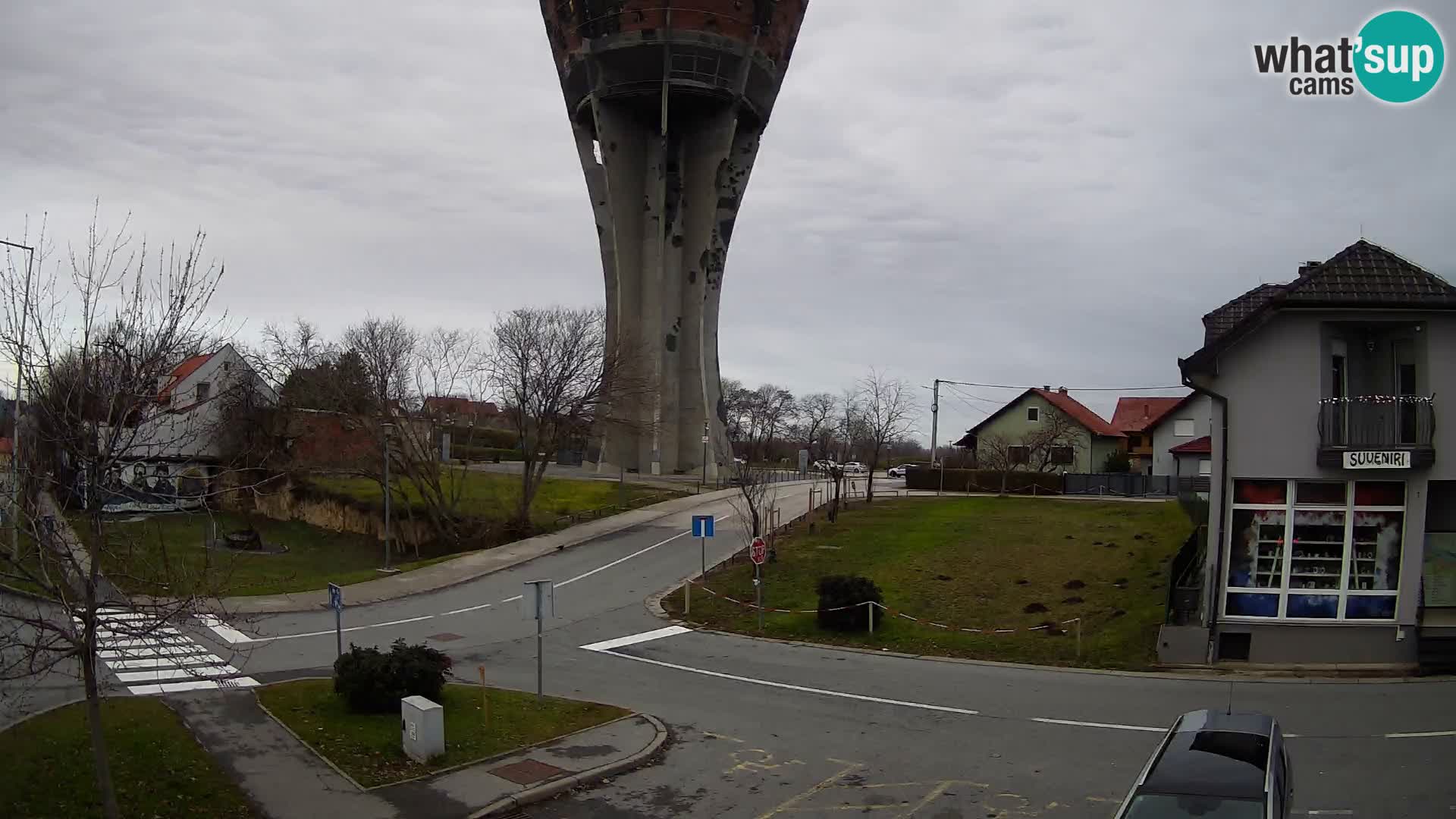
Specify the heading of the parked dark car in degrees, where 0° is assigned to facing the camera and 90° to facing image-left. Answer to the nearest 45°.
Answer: approximately 0°

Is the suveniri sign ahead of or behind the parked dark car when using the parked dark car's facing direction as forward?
behind

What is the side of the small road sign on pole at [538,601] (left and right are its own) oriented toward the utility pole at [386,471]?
front

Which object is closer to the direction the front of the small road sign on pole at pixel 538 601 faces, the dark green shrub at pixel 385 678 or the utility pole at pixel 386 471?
the utility pole

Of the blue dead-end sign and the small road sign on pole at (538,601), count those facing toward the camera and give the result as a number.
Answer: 1

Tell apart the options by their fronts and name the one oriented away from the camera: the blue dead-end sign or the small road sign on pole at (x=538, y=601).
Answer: the small road sign on pole

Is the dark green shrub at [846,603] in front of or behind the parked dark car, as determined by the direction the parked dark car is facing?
behind

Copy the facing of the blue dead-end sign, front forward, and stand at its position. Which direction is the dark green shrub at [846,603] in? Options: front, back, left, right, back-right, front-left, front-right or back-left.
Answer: front-left

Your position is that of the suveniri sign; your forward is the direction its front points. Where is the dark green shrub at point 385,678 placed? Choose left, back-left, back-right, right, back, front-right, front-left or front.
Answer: front-right

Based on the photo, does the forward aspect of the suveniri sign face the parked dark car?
yes

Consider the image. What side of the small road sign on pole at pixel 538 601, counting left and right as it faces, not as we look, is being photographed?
back
